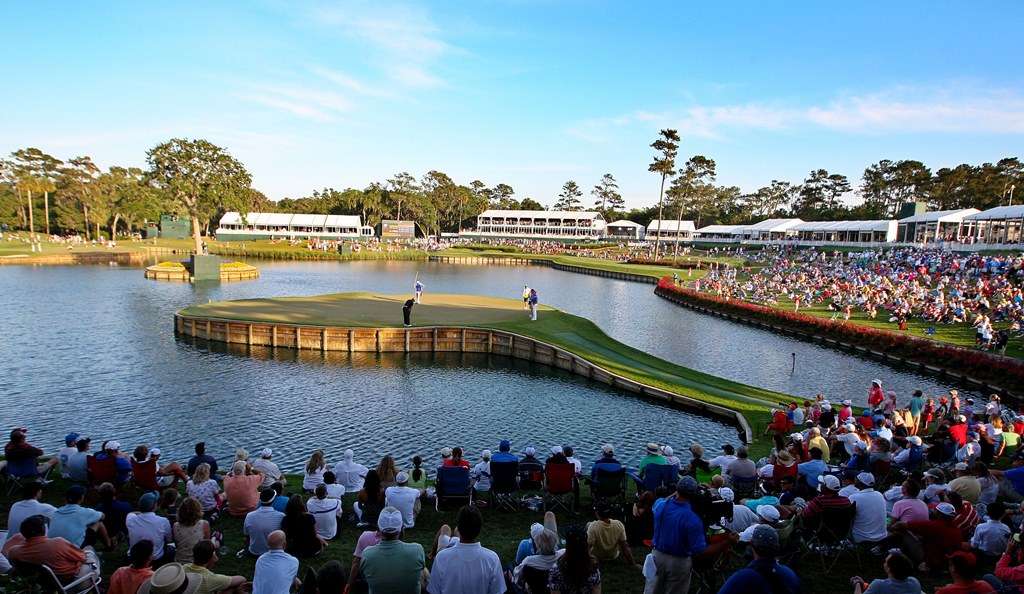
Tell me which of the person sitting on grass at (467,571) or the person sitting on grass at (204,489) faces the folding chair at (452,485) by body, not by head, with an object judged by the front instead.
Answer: the person sitting on grass at (467,571)

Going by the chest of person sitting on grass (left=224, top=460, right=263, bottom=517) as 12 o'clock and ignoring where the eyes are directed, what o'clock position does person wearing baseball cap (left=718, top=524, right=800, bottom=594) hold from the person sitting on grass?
The person wearing baseball cap is roughly at 5 o'clock from the person sitting on grass.

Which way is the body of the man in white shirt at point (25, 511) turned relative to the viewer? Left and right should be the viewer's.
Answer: facing away from the viewer and to the right of the viewer

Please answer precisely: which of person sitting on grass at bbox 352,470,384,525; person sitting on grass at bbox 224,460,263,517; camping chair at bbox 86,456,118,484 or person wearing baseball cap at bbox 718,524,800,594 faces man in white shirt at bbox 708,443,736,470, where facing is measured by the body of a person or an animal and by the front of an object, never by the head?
the person wearing baseball cap

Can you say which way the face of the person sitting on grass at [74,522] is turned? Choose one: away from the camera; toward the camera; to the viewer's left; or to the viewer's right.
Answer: away from the camera

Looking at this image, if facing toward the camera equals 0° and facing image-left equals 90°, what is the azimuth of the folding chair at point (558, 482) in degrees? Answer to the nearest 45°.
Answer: approximately 180°

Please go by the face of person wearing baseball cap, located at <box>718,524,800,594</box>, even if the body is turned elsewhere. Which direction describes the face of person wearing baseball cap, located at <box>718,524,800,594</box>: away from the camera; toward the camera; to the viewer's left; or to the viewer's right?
away from the camera

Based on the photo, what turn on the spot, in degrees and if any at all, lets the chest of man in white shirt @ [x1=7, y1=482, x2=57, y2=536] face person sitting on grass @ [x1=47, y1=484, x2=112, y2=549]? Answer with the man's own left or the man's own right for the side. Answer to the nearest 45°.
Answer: approximately 90° to the man's own right

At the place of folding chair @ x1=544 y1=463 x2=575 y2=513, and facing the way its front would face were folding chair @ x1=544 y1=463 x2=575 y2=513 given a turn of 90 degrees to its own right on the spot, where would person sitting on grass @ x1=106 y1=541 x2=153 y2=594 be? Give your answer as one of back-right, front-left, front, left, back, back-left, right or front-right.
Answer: back-right

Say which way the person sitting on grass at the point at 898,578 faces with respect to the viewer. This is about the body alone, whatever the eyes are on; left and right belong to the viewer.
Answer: facing away from the viewer and to the left of the viewer

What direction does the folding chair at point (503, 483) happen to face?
away from the camera

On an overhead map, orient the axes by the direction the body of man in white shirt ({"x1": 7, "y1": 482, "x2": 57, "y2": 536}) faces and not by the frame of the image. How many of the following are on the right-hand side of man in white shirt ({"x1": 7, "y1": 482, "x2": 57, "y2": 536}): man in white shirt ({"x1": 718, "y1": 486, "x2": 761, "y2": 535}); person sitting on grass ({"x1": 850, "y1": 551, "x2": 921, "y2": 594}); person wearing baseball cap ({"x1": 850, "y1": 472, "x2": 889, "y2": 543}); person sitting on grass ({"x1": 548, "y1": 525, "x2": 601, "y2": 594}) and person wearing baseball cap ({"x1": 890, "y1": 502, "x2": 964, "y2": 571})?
5

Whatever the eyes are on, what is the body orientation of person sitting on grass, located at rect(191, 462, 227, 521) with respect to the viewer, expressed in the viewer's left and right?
facing away from the viewer

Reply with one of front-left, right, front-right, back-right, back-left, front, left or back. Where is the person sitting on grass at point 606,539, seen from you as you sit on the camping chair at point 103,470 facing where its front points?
back-right

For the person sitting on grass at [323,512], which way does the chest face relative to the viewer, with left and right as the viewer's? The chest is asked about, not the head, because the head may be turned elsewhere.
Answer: facing away from the viewer

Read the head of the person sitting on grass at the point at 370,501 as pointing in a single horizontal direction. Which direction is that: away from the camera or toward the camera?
away from the camera

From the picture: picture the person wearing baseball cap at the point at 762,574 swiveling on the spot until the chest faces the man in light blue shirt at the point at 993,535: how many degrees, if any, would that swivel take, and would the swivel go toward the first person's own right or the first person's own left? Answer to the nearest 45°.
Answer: approximately 45° to the first person's own right
